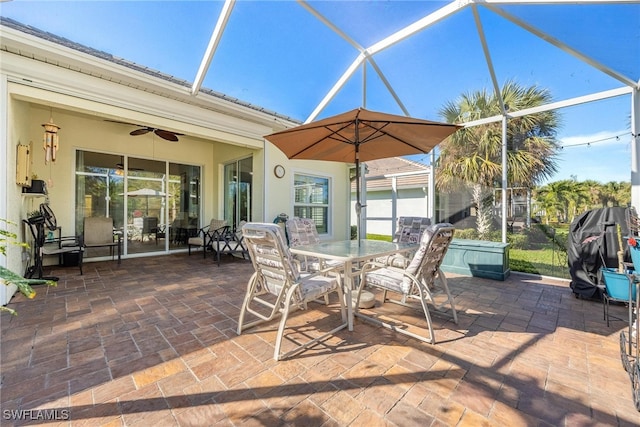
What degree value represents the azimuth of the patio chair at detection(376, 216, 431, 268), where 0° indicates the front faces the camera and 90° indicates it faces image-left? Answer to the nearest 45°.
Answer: approximately 45°

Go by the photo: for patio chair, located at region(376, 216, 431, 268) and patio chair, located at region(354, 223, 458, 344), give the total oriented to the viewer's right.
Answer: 0

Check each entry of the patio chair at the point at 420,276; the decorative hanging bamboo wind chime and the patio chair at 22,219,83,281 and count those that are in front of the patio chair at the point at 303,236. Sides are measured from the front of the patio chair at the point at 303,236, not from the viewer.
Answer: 1

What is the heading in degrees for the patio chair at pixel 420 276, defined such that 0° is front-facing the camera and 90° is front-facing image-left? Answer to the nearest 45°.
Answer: approximately 135°

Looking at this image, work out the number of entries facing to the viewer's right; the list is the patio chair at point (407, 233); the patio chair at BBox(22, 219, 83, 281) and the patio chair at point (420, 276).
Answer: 1

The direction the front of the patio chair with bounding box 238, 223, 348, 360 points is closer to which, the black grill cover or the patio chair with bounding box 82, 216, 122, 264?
the black grill cover

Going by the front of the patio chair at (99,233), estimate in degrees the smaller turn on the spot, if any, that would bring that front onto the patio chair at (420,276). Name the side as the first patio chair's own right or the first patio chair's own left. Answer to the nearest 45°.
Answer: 0° — it already faces it

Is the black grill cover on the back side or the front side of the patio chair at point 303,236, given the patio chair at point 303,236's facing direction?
on the front side

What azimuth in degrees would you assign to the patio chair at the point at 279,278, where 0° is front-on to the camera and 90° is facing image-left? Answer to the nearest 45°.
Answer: approximately 225°

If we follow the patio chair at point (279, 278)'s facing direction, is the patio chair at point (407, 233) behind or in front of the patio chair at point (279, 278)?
in front

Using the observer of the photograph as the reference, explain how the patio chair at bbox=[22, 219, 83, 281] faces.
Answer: facing to the right of the viewer

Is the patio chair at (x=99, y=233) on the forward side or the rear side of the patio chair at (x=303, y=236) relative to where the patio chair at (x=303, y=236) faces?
on the rear side
